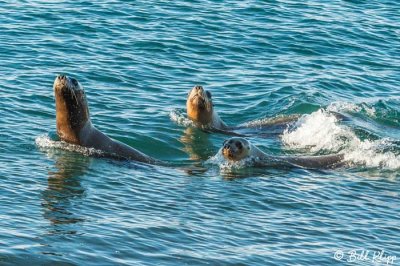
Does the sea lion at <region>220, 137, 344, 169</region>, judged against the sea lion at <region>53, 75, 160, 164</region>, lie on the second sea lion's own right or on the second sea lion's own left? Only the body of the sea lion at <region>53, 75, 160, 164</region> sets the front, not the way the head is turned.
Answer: on the second sea lion's own left

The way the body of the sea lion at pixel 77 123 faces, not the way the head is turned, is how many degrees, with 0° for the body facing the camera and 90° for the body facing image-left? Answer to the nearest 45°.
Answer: approximately 45°

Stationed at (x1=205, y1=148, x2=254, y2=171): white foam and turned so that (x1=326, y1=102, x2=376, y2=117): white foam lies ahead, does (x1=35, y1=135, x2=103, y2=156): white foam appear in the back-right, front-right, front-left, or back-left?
back-left

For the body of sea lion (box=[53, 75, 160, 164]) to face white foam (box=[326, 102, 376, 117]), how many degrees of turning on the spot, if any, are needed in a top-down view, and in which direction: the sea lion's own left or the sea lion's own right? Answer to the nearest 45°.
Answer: approximately 180°

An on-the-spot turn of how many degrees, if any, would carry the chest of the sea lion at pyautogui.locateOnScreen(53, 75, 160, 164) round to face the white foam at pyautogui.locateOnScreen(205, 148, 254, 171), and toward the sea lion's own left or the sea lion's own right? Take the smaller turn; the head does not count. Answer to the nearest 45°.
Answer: approximately 135° to the sea lion's own left

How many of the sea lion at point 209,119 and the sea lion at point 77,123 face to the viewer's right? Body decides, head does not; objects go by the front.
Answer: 0

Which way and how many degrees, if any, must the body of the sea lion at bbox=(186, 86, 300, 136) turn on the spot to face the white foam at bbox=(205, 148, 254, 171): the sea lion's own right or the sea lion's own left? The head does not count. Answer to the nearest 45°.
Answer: approximately 45° to the sea lion's own left

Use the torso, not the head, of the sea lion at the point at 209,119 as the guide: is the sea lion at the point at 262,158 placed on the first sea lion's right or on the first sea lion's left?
on the first sea lion's left
